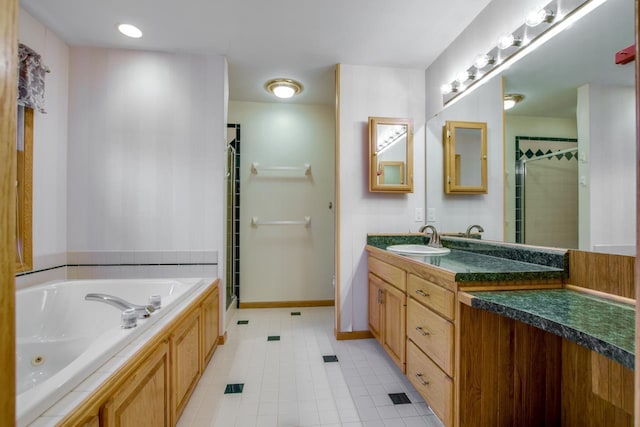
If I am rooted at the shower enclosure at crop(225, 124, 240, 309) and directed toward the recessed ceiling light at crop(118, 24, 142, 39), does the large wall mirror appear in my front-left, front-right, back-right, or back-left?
front-left

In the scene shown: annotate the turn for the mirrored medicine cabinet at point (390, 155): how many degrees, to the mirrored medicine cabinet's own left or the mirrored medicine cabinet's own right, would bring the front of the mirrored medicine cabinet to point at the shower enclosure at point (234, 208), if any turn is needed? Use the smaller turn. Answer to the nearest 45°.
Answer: approximately 90° to the mirrored medicine cabinet's own right

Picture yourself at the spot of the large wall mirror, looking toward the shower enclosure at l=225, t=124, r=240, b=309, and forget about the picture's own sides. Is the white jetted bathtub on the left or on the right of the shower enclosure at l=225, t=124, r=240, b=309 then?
left

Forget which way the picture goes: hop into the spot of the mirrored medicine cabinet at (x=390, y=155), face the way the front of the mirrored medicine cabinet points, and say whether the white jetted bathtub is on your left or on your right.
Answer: on your right

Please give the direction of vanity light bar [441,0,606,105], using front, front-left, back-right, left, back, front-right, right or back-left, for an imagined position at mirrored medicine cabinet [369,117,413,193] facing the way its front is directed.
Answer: front-left

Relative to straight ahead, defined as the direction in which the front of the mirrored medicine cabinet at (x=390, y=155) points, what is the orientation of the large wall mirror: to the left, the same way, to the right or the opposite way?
to the right

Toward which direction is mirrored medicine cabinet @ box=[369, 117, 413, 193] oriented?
toward the camera

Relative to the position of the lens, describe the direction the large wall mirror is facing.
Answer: facing the viewer and to the left of the viewer

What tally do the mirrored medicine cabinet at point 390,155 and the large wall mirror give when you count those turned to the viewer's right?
0

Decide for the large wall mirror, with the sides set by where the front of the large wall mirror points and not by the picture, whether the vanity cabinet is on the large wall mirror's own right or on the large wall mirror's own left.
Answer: on the large wall mirror's own right

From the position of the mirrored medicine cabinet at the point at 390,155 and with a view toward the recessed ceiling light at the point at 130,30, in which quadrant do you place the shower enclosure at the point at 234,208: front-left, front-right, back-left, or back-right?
front-right

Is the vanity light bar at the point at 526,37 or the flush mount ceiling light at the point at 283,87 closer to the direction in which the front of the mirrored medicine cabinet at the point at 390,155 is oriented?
the vanity light bar
